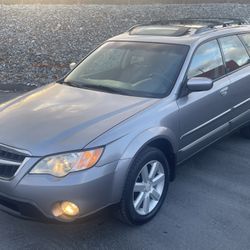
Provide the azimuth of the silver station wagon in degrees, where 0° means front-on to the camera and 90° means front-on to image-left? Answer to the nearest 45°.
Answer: approximately 45°
